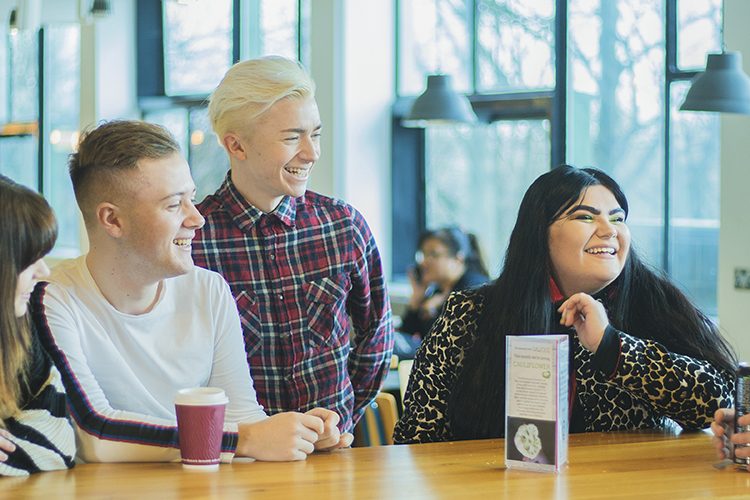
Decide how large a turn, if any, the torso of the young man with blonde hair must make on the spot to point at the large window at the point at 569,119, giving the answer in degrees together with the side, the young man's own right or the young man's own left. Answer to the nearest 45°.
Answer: approximately 135° to the young man's own left

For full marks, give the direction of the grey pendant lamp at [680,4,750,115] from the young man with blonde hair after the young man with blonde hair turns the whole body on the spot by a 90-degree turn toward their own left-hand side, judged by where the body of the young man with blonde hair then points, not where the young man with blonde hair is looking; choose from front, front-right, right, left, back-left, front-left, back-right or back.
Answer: front-left

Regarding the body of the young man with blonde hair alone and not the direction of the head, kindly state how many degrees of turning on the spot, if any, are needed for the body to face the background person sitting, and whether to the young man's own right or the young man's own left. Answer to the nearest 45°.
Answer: approximately 180°

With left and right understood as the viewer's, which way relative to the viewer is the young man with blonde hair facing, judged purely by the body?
facing the viewer

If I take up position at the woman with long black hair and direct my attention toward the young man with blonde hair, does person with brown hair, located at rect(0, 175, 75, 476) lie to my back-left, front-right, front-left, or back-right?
front-left

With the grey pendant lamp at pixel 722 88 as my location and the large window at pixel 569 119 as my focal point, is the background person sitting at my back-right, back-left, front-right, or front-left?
front-left

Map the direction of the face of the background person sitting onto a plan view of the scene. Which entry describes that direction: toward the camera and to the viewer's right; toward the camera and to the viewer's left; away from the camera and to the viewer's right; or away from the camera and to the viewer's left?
toward the camera and to the viewer's left

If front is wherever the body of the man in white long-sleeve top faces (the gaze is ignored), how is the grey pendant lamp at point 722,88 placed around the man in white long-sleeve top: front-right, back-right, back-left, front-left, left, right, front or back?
left

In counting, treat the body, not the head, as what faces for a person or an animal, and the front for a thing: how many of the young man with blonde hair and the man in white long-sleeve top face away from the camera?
0

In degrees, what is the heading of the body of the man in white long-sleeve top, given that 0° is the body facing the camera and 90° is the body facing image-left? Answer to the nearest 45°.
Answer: approximately 315°

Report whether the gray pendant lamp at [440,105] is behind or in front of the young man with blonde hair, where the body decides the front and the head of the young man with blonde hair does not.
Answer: behind

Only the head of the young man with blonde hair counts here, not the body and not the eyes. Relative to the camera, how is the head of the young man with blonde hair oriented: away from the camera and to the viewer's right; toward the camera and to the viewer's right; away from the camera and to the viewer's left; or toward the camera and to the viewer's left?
toward the camera and to the viewer's right

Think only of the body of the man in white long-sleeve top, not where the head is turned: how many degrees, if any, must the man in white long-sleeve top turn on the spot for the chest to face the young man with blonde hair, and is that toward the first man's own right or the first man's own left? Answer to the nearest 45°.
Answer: approximately 90° to the first man's own left

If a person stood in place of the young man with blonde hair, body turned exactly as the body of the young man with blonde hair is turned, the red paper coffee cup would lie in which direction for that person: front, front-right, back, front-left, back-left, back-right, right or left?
front

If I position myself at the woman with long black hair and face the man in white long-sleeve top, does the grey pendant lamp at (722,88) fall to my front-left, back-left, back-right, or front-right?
back-right

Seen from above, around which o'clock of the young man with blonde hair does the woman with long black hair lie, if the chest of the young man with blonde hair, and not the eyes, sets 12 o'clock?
The woman with long black hair is roughly at 10 o'clock from the young man with blonde hair.
